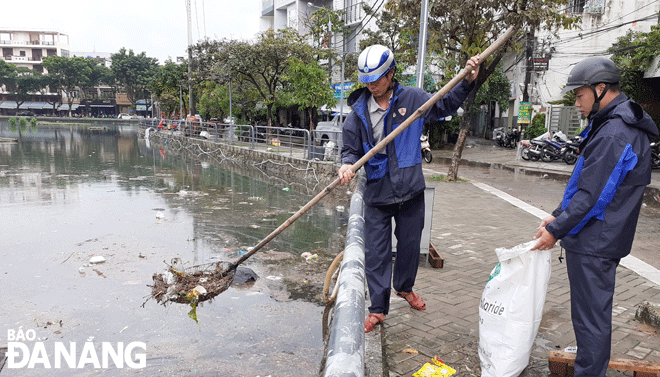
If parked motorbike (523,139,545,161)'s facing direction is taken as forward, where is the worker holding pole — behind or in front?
in front

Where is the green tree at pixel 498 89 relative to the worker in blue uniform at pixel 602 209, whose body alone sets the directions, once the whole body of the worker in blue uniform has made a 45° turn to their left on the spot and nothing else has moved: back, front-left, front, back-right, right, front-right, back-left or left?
back-right

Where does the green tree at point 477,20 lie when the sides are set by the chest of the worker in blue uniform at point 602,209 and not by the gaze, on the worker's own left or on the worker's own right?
on the worker's own right

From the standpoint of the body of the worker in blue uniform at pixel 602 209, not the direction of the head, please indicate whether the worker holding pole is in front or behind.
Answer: in front

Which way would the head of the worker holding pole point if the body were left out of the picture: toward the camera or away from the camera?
toward the camera

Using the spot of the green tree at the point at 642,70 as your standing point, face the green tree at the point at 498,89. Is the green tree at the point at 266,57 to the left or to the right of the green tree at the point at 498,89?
left

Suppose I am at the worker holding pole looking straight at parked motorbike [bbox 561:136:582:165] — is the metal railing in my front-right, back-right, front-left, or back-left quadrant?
front-left

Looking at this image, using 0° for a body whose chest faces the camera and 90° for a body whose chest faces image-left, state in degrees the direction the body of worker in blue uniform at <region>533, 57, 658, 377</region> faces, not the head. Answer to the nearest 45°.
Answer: approximately 90°

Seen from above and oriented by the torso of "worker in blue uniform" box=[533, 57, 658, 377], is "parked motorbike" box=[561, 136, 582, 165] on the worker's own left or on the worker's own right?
on the worker's own right

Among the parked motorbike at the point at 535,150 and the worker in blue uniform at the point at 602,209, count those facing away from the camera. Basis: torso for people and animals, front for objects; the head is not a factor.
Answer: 0
